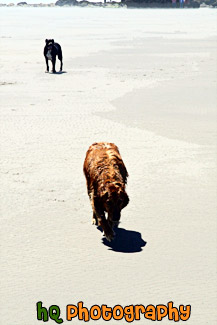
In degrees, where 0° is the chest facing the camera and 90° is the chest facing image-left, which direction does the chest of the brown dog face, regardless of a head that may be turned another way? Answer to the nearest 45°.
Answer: approximately 0°
